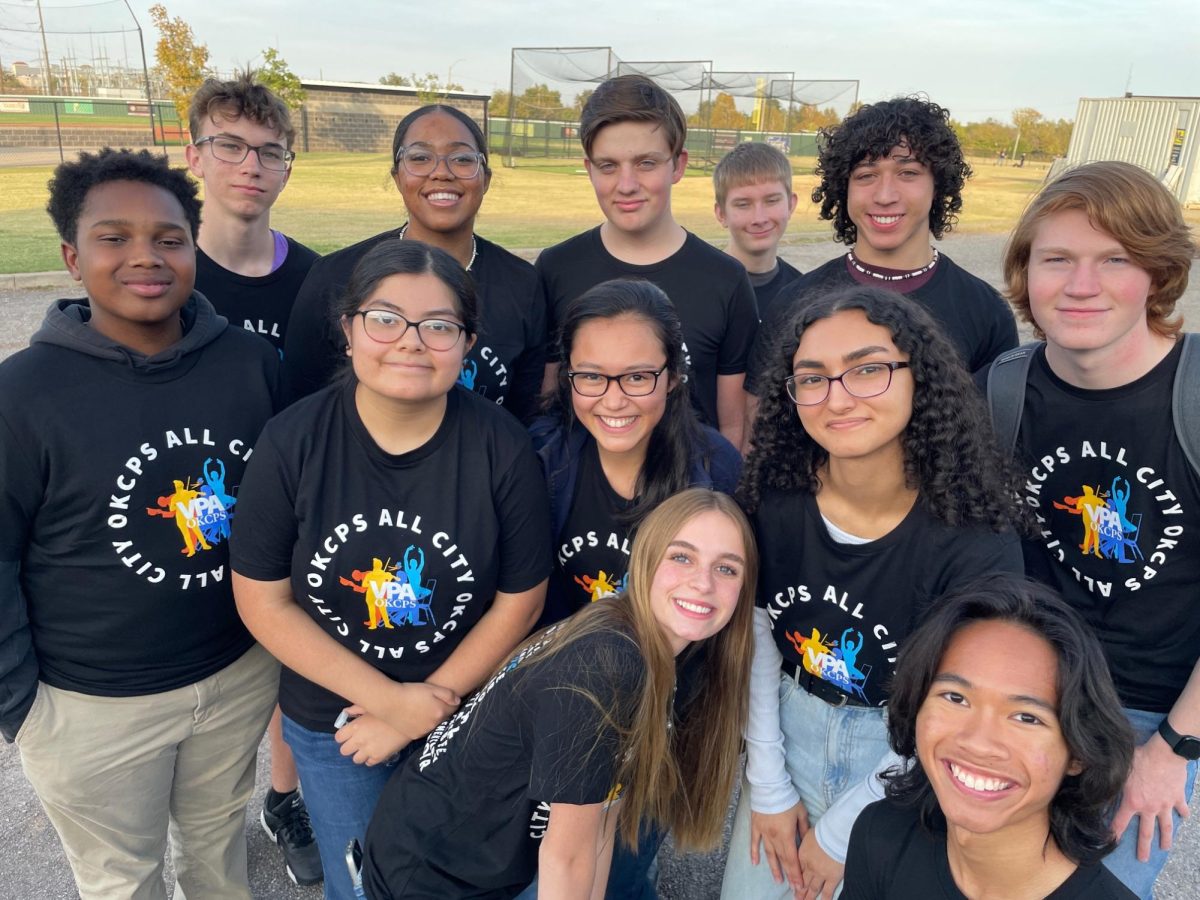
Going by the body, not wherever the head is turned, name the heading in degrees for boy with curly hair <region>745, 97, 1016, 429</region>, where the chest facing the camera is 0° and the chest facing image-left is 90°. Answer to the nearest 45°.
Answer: approximately 0°

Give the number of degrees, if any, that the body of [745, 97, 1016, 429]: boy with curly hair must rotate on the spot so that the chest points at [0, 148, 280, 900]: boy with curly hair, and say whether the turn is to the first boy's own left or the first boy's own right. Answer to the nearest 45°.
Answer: approximately 45° to the first boy's own right

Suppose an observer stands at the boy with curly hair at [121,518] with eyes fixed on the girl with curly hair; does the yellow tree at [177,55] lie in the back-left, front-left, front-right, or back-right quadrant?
back-left

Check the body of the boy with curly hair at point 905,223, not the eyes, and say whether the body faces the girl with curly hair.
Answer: yes

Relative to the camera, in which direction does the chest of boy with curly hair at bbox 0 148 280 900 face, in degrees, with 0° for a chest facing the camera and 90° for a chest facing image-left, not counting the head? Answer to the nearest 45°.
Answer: approximately 315°

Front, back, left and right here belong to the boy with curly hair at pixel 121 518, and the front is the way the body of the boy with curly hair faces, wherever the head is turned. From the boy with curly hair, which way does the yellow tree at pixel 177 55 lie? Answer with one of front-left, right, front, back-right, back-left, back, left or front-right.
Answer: back-left

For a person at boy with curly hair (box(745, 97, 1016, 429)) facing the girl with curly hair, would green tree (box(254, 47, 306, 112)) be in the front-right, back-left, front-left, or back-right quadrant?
back-right

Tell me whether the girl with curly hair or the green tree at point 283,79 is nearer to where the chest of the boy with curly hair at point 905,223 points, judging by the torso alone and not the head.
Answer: the girl with curly hair

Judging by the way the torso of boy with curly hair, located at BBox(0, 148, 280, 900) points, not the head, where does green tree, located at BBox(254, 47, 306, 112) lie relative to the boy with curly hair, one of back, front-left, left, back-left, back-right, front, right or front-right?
back-left

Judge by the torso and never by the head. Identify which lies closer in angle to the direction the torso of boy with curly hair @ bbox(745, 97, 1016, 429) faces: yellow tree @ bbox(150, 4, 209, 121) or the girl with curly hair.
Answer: the girl with curly hair
